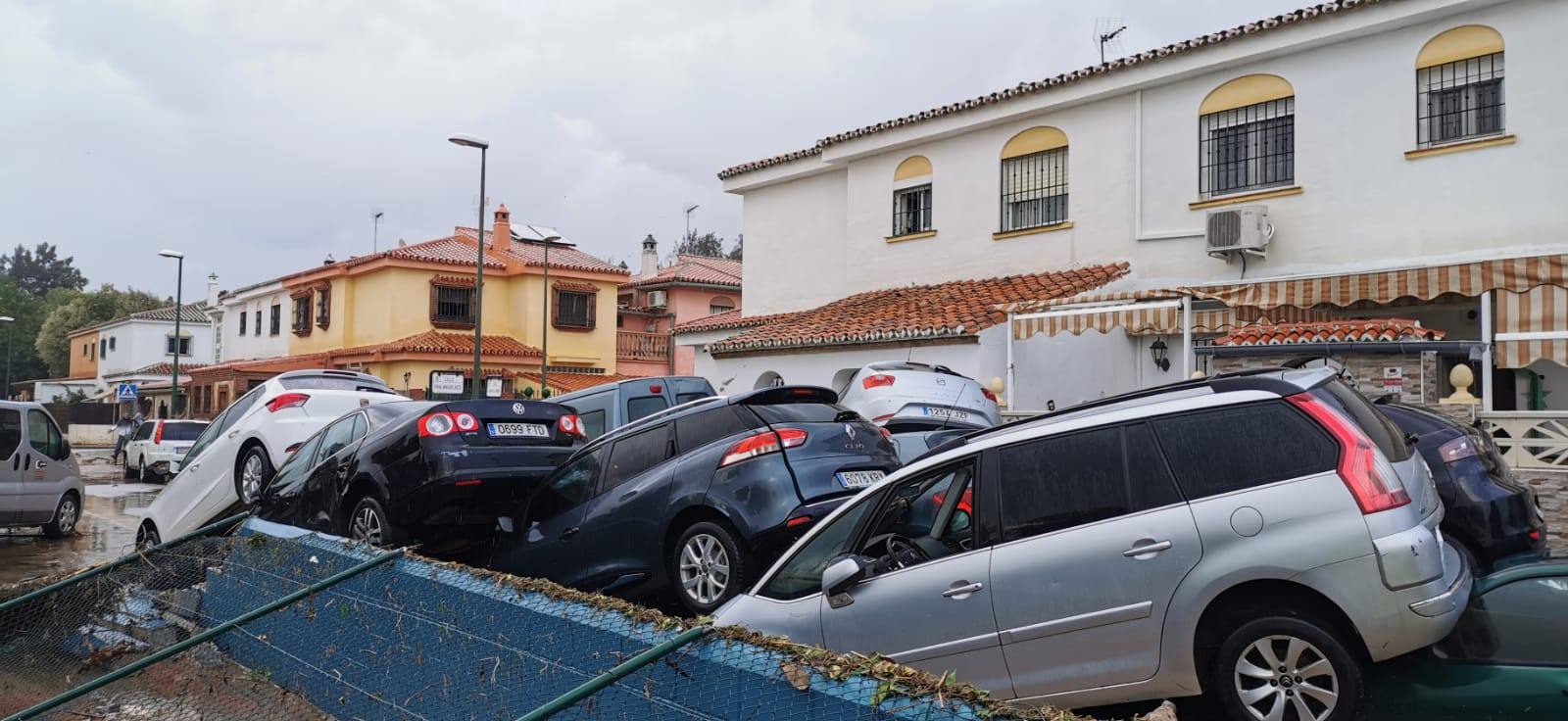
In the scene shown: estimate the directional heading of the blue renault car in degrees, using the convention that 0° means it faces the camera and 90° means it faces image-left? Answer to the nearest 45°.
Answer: approximately 135°

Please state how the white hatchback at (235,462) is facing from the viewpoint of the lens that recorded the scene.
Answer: facing away from the viewer and to the left of the viewer

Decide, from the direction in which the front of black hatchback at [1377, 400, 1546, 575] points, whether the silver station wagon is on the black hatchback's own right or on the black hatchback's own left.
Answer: on the black hatchback's own left

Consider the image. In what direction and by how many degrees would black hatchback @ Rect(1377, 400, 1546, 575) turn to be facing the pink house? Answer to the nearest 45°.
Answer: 0° — it already faces it

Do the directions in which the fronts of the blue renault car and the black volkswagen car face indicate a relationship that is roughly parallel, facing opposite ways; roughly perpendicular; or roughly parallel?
roughly parallel

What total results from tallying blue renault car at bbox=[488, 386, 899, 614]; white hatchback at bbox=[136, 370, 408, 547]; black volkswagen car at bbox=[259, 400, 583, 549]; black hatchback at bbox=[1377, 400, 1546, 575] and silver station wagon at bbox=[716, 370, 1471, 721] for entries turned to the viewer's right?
0

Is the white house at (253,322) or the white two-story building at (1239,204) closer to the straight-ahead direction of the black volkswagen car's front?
the white house

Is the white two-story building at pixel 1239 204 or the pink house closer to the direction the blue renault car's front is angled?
the pink house

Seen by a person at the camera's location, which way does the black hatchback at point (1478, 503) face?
facing away from the viewer and to the left of the viewer

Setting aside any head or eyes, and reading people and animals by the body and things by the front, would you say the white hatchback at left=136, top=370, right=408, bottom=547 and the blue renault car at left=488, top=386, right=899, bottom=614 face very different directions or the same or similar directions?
same or similar directions

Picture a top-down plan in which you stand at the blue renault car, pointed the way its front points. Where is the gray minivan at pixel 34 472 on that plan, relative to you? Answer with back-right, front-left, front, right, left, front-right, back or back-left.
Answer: front

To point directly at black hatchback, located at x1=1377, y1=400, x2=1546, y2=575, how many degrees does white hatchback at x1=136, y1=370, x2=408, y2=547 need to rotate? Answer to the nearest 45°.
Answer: approximately 180°

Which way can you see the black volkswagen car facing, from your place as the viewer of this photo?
facing away from the viewer and to the left of the viewer

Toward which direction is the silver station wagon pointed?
to the viewer's left

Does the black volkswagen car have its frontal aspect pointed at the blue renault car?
no

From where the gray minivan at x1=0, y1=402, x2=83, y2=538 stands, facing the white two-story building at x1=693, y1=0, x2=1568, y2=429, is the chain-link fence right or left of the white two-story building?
right
